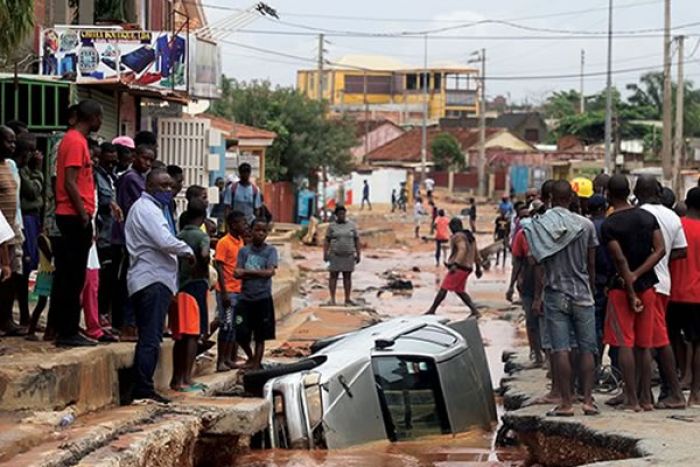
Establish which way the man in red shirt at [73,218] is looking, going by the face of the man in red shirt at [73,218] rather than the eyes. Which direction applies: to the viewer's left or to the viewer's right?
to the viewer's right

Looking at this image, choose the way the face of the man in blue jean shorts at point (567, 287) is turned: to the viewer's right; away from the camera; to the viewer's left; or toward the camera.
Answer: away from the camera

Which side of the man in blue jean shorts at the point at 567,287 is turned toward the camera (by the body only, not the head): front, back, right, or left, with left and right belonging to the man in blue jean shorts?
back

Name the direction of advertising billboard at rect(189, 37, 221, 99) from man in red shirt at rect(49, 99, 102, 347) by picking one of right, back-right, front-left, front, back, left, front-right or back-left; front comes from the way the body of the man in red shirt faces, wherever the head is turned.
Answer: left

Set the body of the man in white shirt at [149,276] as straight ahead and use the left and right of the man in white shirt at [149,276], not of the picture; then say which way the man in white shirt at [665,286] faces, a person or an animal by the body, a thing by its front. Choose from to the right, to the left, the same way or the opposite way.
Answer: to the left

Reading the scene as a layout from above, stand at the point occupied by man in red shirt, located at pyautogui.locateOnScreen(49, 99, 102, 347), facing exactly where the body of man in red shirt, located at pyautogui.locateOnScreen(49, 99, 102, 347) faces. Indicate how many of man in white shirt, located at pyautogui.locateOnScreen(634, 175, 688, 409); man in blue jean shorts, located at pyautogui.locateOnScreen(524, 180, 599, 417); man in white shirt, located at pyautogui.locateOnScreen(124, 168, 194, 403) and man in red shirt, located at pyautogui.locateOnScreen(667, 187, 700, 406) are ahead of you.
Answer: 4

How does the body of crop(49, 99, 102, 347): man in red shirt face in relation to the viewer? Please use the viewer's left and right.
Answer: facing to the right of the viewer
